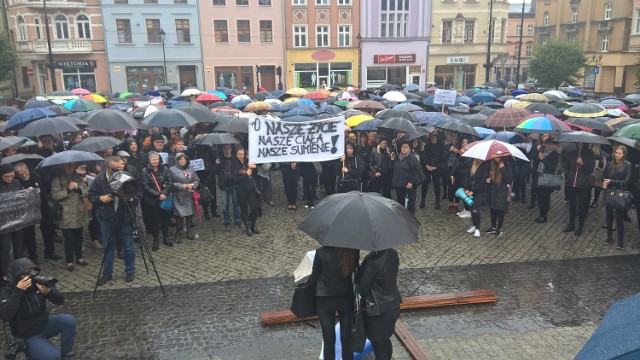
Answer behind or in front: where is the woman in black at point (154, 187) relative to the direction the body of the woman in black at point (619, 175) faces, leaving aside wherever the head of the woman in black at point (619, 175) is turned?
in front

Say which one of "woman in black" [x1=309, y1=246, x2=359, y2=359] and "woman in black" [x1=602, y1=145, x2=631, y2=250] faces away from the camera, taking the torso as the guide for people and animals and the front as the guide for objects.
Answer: "woman in black" [x1=309, y1=246, x2=359, y2=359]

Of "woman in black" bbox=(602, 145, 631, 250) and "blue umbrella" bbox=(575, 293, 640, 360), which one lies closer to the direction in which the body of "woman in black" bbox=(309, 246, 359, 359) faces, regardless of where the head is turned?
the woman in black

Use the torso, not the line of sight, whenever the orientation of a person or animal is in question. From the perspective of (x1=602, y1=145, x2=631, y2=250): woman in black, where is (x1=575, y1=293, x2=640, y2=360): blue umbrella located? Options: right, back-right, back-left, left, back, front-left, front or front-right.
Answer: front-left

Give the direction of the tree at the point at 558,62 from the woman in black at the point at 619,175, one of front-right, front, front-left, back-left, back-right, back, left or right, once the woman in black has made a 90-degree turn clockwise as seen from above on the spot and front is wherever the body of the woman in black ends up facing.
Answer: front-right

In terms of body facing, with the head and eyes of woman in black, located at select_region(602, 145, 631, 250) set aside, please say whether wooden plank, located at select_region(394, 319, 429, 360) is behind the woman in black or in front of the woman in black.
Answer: in front

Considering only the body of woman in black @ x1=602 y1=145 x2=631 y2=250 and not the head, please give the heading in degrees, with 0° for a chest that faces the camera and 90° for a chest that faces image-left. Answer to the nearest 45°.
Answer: approximately 45°

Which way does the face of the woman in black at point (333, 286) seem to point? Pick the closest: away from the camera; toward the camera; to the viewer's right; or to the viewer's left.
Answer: away from the camera

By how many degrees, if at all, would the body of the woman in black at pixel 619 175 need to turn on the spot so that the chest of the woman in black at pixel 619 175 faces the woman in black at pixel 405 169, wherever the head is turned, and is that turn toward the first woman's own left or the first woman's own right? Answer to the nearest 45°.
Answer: approximately 45° to the first woman's own right

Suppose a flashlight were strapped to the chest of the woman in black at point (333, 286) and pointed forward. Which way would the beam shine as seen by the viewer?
away from the camera

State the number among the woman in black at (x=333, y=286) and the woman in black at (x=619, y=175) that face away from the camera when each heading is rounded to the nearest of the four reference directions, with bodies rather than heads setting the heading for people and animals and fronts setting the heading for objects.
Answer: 1
